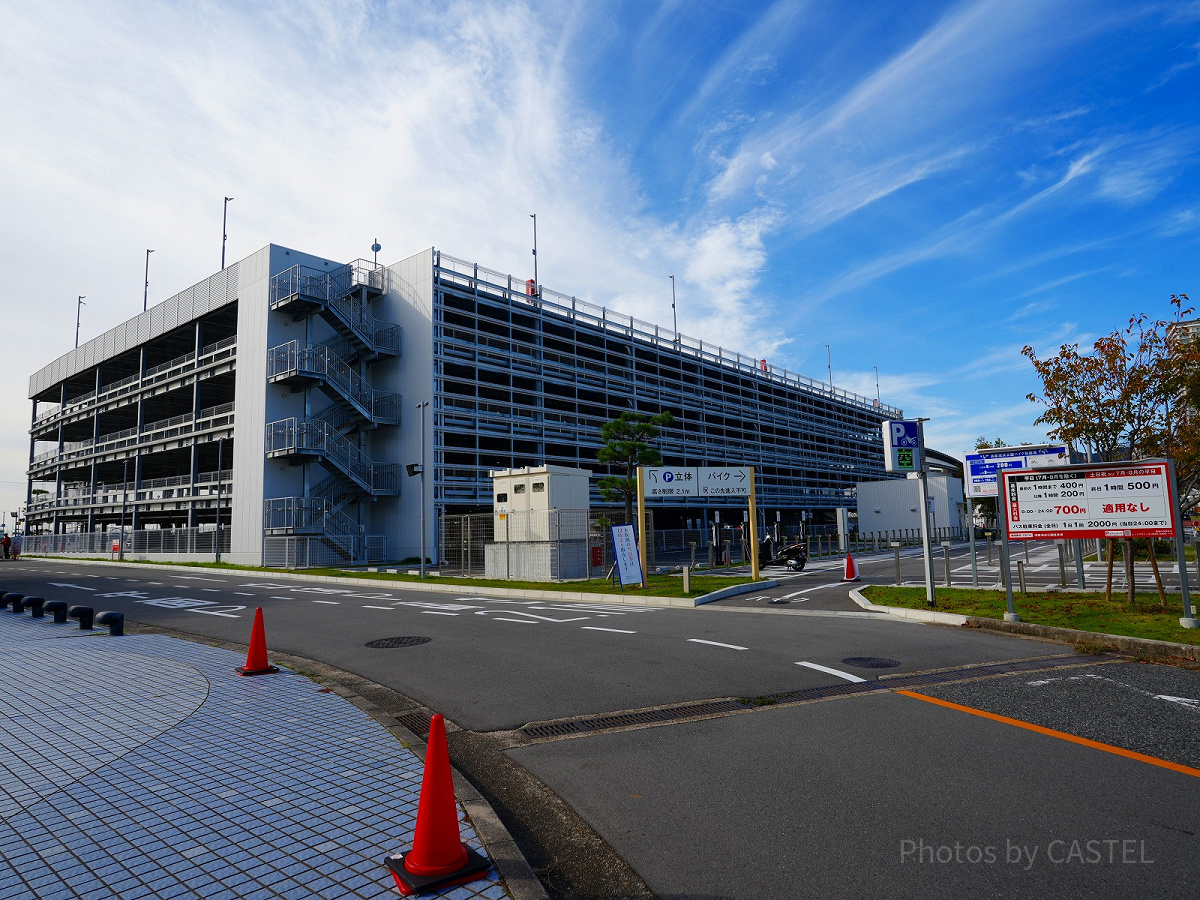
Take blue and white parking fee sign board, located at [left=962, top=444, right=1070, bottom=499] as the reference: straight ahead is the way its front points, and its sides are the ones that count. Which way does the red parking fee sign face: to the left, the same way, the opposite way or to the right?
the same way

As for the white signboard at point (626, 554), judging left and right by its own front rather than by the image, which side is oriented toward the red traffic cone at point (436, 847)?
front

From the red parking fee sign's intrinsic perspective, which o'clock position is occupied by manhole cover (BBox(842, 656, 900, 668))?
The manhole cover is roughly at 1 o'clock from the red parking fee sign.

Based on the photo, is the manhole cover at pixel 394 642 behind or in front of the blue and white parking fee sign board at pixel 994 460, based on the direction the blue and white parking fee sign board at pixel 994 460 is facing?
in front

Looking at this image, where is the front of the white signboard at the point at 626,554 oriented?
toward the camera

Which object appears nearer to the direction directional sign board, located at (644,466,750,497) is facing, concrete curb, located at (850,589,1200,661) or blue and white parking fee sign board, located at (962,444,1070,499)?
the concrete curb

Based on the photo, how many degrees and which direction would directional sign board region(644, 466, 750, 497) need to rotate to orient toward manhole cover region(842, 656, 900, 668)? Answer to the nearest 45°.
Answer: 0° — it already faces it

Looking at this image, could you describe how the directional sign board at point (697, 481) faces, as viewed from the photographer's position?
facing the viewer

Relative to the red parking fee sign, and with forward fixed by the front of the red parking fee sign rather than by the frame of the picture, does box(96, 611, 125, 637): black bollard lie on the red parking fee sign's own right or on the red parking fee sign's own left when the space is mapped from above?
on the red parking fee sign's own right

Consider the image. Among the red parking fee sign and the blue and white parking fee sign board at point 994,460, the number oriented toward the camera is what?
2

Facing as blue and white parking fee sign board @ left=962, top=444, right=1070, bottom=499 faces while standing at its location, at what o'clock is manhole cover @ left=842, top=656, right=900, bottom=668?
The manhole cover is roughly at 12 o'clock from the blue and white parking fee sign board.

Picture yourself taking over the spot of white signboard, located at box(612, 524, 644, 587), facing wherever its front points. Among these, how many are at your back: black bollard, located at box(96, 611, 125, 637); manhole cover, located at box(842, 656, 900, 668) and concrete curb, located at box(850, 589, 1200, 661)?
0

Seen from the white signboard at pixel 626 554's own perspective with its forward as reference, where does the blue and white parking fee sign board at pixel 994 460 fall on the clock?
The blue and white parking fee sign board is roughly at 9 o'clock from the white signboard.

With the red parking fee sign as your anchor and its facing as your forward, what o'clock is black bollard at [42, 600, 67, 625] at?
The black bollard is roughly at 2 o'clock from the red parking fee sign.

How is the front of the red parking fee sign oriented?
toward the camera

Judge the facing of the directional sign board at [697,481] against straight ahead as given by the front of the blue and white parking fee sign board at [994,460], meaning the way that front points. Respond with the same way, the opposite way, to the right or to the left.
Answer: the same way
